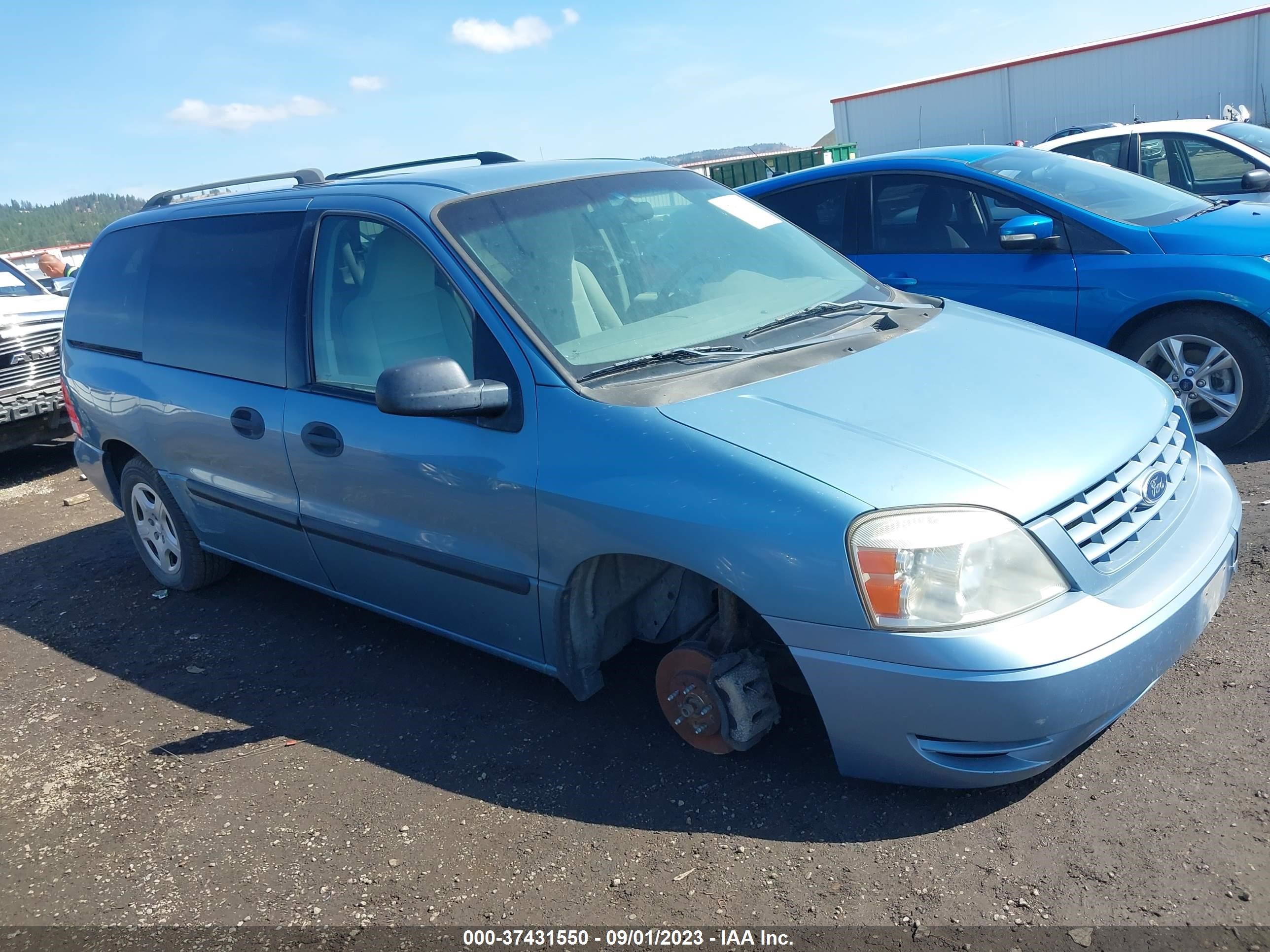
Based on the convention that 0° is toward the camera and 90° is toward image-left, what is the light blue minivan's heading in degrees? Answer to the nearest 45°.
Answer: approximately 315°

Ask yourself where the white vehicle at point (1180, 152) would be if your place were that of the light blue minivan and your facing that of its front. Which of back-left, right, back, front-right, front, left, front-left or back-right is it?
left

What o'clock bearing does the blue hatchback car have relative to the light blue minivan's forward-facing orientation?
The blue hatchback car is roughly at 9 o'clock from the light blue minivan.

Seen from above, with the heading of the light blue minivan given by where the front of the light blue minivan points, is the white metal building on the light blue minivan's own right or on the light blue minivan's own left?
on the light blue minivan's own left

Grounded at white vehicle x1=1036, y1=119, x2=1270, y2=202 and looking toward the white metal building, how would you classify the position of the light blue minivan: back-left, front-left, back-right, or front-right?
back-left

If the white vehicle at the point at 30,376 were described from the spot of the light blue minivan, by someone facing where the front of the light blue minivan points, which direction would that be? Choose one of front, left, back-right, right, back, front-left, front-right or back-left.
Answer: back
